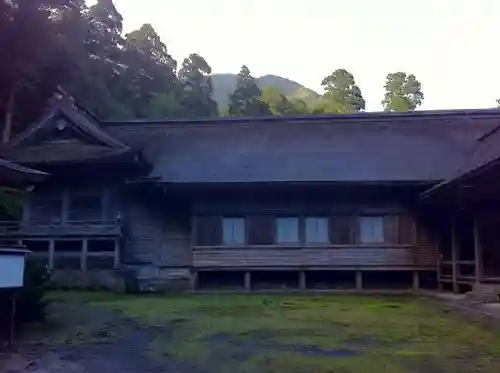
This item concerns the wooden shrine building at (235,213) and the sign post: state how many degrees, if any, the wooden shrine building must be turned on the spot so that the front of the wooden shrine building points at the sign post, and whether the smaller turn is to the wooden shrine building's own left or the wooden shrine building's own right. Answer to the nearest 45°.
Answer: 0° — it already faces it

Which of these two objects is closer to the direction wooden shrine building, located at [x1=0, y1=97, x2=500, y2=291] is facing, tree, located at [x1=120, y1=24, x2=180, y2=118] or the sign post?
the sign post

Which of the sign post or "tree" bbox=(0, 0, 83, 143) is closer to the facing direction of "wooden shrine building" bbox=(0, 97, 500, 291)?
the sign post

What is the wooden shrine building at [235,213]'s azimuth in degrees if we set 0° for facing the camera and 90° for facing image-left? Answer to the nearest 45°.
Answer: approximately 0°

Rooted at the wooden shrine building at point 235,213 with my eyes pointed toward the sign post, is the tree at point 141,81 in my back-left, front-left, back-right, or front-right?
back-right

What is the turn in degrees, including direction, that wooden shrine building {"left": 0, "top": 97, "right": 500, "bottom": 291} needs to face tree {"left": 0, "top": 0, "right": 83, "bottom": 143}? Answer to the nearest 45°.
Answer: approximately 135° to its right

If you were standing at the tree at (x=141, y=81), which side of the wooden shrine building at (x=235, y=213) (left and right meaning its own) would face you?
back

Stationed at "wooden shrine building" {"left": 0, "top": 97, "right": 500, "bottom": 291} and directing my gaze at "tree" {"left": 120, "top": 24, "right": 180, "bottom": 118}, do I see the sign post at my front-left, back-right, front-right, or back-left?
back-left
